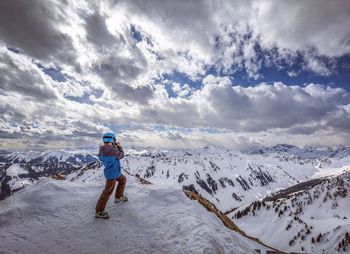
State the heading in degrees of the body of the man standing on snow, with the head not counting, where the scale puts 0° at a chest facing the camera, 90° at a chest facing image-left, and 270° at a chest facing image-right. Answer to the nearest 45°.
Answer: approximately 225°
